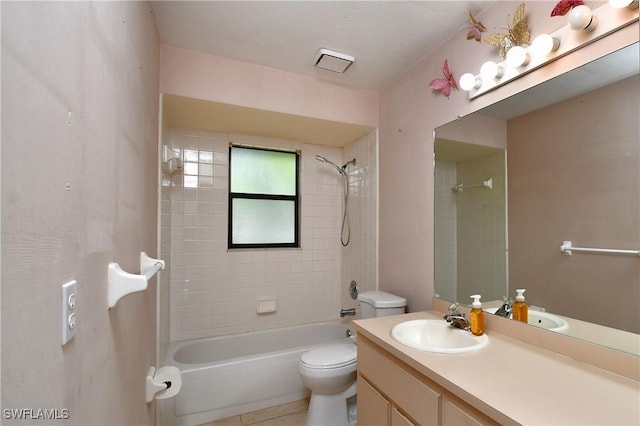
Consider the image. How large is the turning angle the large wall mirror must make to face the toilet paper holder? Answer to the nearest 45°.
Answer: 0° — it already faces it

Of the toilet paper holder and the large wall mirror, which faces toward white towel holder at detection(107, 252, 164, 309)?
the large wall mirror

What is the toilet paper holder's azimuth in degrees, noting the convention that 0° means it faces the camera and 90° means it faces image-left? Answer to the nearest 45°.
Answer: approximately 270°

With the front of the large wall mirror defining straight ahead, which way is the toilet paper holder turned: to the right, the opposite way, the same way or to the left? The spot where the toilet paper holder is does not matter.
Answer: the opposite way

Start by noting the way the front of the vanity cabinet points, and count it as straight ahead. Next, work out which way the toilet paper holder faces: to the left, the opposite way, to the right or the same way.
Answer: the opposite way
